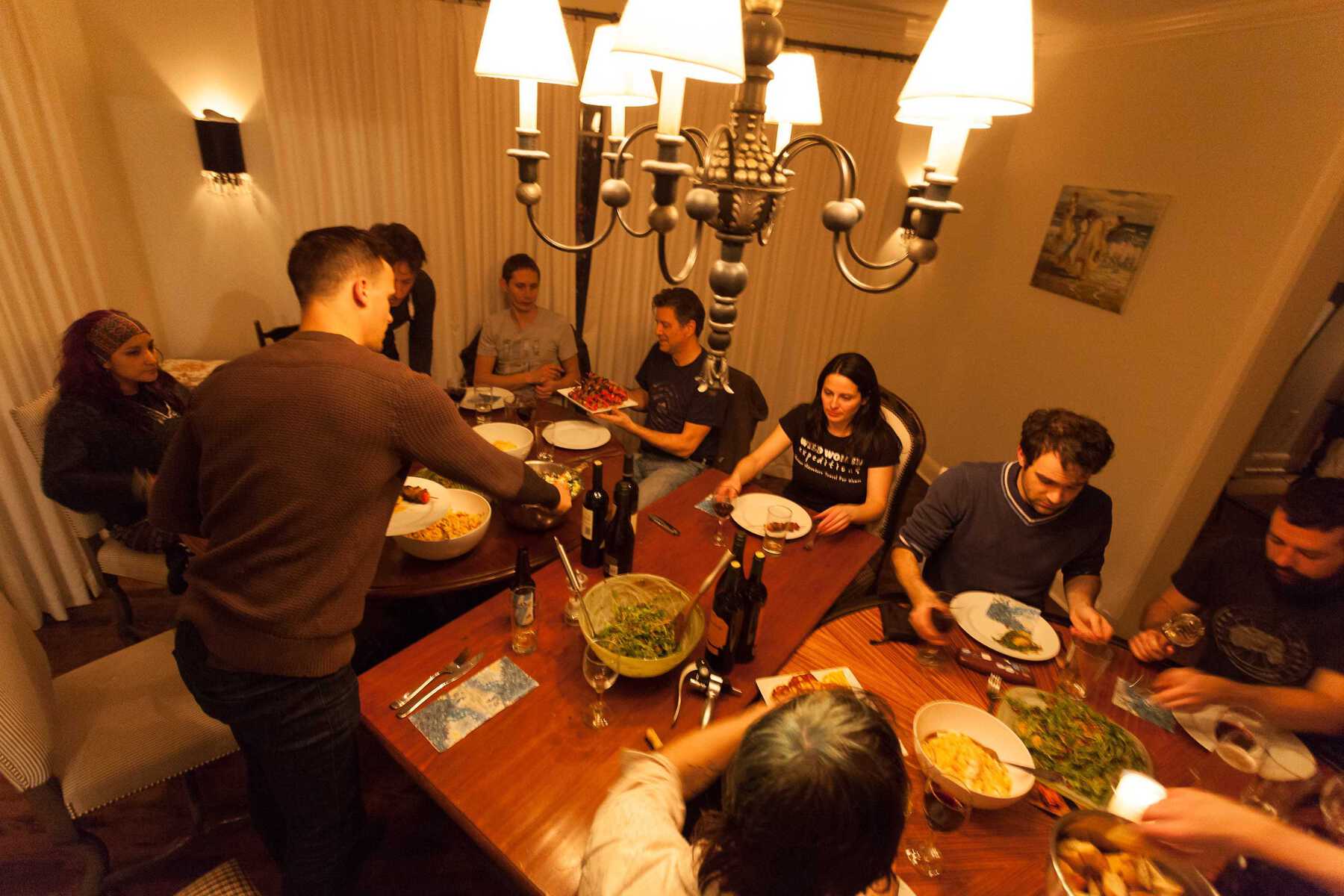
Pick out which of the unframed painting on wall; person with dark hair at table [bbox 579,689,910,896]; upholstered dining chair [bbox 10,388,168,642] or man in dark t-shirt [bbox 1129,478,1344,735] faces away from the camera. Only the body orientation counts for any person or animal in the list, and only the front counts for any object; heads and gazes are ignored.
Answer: the person with dark hair at table

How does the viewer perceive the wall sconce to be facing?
facing the viewer

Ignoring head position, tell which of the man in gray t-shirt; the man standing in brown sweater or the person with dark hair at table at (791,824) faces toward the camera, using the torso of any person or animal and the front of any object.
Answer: the man in gray t-shirt

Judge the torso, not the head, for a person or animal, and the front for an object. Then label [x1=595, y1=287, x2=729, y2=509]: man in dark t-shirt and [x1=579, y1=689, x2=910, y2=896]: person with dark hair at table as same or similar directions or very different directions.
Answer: very different directions

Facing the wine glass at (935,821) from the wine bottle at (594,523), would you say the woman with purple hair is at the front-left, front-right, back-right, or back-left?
back-right

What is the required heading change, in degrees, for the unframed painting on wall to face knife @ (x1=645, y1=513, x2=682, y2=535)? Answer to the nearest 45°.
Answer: approximately 45° to its left

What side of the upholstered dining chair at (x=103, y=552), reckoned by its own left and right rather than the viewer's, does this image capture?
right

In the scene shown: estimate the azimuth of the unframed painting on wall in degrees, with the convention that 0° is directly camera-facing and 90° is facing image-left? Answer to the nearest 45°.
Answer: approximately 45°

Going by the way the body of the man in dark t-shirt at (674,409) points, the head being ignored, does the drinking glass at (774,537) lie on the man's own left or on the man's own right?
on the man's own left

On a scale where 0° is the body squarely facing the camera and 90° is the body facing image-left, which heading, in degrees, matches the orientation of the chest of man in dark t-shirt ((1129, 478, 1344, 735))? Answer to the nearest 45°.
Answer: approximately 45°

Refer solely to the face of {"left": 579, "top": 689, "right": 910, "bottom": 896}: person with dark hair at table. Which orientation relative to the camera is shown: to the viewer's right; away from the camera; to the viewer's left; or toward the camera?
away from the camera

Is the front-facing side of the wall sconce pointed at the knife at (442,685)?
yes

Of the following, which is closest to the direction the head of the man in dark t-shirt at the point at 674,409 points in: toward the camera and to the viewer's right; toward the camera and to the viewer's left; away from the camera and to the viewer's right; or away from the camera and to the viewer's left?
toward the camera and to the viewer's left

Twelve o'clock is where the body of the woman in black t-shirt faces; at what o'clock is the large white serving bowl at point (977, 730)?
The large white serving bowl is roughly at 10 o'clock from the woman in black t-shirt.

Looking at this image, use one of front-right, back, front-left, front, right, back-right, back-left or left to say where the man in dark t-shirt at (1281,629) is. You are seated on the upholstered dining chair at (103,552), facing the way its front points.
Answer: front-right

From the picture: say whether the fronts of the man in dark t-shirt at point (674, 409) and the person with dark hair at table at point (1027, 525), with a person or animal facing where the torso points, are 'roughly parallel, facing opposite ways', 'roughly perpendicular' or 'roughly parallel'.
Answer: roughly parallel

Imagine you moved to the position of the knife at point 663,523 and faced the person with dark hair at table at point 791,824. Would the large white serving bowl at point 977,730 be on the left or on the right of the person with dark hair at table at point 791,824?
left

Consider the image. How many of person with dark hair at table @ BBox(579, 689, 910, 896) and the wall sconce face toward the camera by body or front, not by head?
1

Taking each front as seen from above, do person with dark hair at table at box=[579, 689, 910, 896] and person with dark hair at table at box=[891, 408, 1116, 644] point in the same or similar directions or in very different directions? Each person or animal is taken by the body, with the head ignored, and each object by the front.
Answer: very different directions
